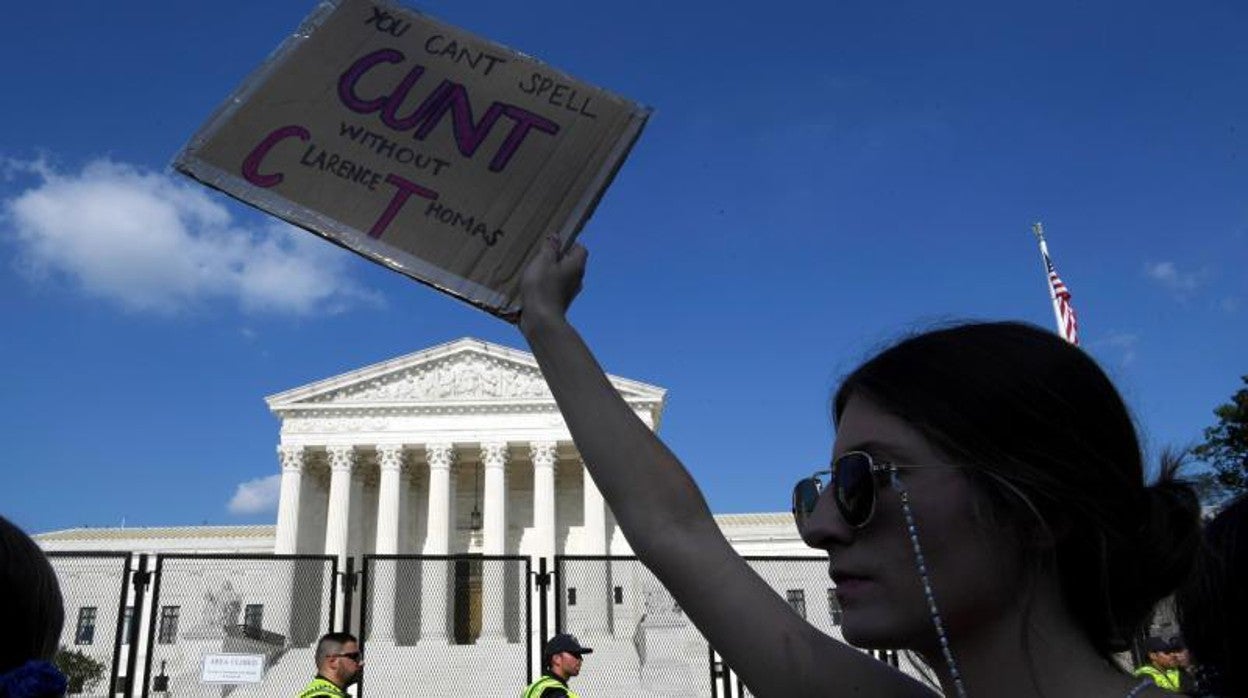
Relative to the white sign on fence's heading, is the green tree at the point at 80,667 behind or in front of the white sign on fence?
behind

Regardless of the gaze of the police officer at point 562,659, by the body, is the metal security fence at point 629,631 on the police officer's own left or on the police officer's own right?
on the police officer's own left
